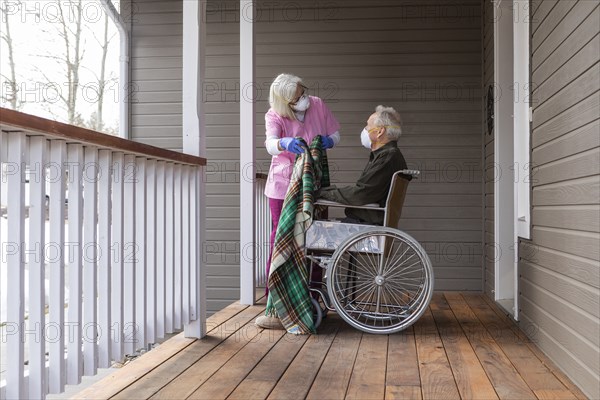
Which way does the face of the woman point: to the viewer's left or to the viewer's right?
to the viewer's right

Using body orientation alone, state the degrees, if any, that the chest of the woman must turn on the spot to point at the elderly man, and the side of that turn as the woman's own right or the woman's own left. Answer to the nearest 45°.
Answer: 0° — they already face them

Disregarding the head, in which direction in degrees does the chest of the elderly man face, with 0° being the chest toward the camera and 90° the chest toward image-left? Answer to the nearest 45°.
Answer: approximately 90°

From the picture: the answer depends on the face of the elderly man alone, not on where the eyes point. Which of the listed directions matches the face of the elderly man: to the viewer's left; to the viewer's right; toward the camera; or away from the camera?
to the viewer's left

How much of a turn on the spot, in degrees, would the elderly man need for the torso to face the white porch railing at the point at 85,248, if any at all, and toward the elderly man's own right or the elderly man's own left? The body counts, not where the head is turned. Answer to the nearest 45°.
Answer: approximately 45° to the elderly man's own left

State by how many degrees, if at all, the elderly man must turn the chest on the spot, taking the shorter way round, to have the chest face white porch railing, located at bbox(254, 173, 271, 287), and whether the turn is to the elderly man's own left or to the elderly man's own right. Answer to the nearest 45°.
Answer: approximately 45° to the elderly man's own right

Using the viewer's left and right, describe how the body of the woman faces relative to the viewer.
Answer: facing the viewer and to the right of the viewer

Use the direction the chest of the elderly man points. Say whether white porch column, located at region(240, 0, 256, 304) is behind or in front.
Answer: in front

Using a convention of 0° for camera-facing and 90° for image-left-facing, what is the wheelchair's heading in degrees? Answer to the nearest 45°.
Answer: approximately 90°
